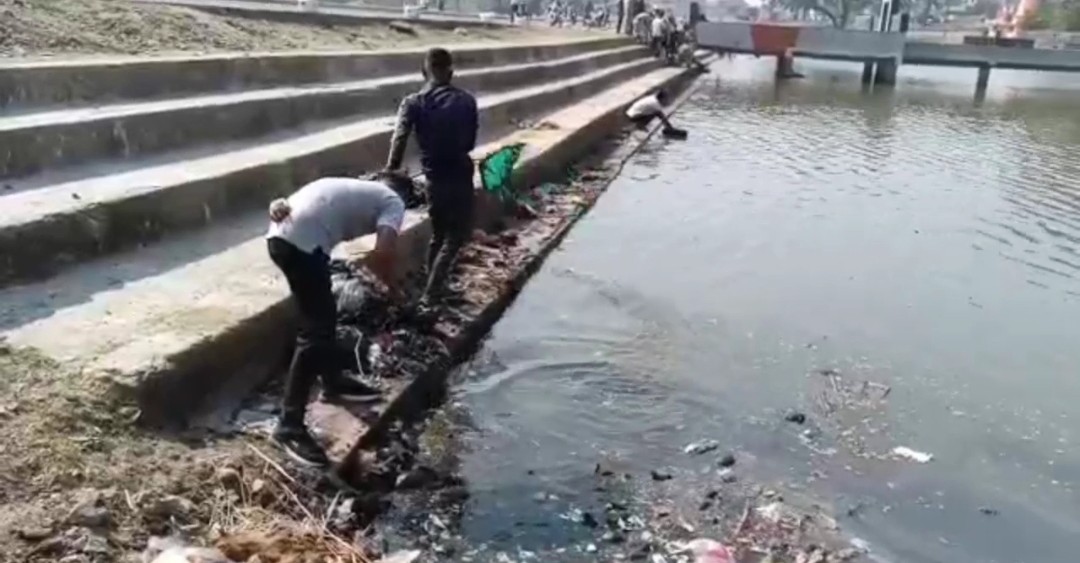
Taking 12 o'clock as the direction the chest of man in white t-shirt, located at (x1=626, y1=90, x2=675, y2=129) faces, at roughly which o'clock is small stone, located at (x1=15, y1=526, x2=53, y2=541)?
The small stone is roughly at 3 o'clock from the man in white t-shirt.

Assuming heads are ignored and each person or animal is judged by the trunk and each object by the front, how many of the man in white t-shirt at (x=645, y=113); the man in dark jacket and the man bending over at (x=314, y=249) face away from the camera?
1

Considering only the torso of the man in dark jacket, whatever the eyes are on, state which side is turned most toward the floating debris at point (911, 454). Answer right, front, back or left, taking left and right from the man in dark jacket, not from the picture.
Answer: right

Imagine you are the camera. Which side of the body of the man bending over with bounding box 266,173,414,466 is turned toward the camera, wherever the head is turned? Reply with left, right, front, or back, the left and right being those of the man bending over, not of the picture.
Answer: right

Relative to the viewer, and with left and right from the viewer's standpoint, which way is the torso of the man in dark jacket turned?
facing away from the viewer

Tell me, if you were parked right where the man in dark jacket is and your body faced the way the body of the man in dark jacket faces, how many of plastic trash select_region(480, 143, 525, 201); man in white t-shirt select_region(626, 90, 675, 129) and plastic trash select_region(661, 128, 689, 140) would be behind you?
0

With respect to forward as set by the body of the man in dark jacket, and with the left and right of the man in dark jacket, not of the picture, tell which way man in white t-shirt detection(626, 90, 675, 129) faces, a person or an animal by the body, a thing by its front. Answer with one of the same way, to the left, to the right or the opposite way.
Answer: to the right

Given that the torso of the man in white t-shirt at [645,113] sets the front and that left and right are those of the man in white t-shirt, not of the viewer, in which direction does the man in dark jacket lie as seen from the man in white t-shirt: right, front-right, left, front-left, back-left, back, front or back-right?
right

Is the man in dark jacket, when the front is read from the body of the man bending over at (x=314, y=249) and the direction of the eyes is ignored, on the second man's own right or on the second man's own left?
on the second man's own left

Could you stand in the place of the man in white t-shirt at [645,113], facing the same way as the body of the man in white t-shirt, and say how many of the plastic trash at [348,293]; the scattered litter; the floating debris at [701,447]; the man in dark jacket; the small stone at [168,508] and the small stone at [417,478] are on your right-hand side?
6

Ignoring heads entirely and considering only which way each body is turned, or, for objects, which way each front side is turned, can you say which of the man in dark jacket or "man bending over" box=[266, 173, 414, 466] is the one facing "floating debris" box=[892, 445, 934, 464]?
the man bending over

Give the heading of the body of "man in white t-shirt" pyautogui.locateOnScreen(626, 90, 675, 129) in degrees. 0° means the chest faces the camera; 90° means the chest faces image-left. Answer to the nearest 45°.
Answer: approximately 270°

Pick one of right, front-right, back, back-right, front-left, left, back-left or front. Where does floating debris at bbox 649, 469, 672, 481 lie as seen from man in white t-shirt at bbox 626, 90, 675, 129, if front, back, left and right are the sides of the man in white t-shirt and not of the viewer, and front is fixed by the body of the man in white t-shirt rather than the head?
right

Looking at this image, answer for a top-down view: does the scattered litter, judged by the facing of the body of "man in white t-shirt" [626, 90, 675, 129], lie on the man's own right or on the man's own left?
on the man's own right

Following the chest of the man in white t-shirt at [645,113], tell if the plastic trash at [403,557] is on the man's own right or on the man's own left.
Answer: on the man's own right

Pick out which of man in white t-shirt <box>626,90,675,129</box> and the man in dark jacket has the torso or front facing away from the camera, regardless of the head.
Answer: the man in dark jacket
